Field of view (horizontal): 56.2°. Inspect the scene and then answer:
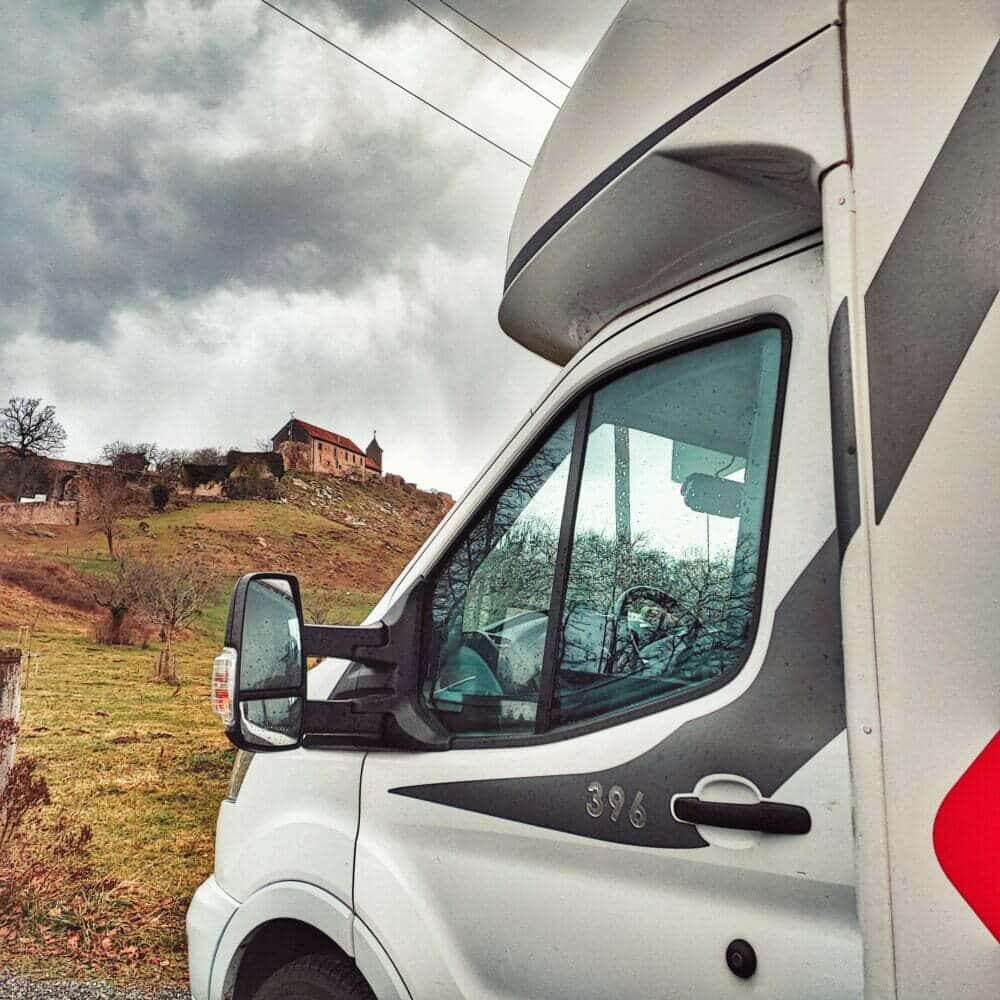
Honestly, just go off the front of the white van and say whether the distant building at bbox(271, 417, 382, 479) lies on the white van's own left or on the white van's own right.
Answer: on the white van's own right

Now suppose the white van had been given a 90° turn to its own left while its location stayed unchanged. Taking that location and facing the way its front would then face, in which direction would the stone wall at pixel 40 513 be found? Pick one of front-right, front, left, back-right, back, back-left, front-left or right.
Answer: back-right

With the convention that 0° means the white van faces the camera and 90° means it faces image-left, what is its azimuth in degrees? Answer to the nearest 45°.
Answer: approximately 90°

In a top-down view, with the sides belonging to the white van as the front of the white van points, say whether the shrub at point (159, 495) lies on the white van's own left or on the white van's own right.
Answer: on the white van's own right

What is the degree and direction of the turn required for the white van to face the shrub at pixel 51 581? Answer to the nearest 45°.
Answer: approximately 45° to its right

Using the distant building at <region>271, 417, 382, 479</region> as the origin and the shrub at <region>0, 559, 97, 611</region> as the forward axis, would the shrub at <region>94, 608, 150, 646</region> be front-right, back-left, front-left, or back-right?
front-left

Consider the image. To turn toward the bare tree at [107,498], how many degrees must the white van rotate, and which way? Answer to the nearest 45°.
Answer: approximately 45° to its right

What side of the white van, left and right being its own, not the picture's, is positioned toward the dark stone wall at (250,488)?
right

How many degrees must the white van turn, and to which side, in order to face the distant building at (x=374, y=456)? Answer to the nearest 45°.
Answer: approximately 90° to its right

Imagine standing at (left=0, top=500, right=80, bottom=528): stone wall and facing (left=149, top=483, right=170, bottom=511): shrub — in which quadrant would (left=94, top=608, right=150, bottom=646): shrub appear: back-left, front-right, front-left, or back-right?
front-right
